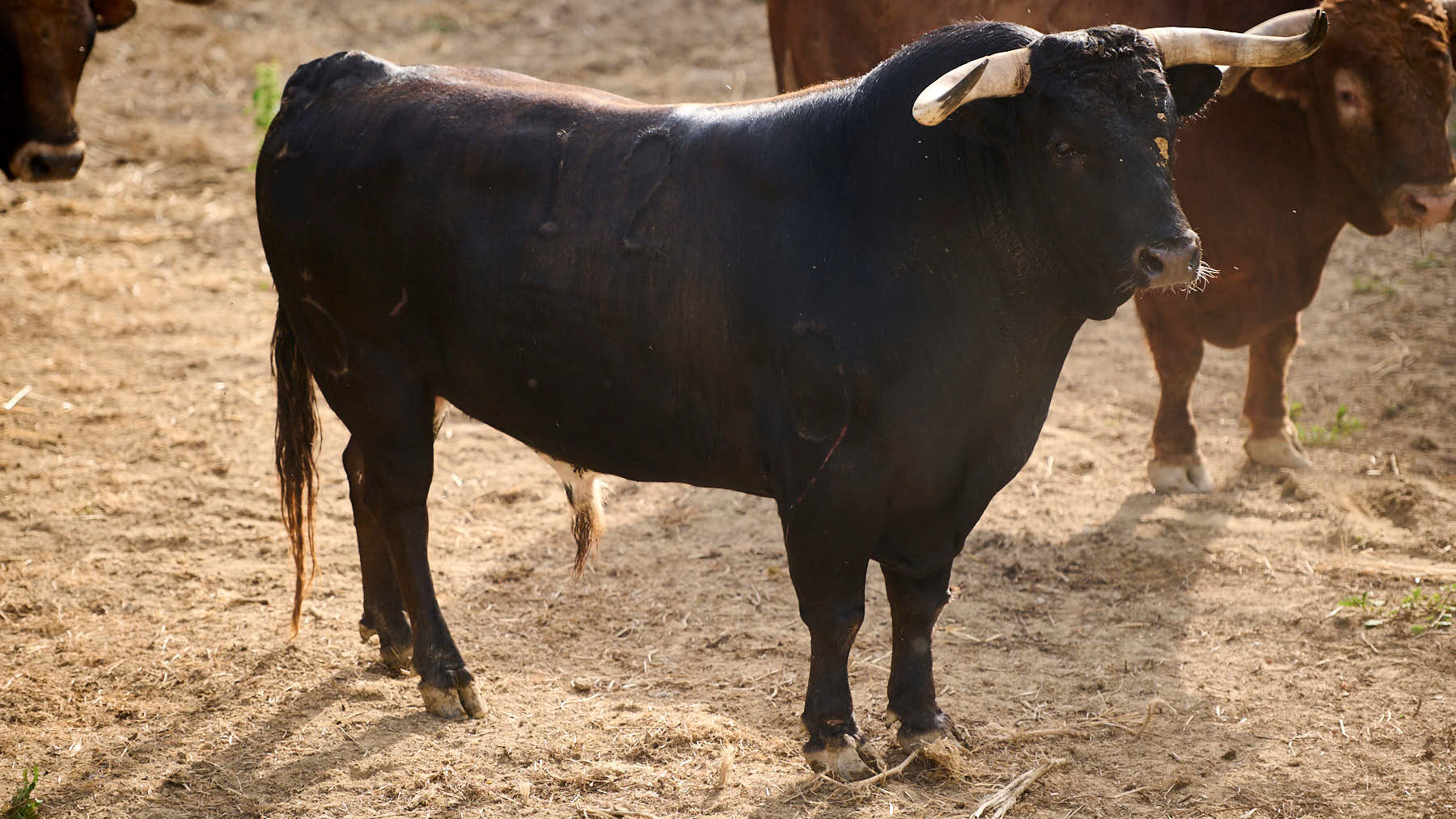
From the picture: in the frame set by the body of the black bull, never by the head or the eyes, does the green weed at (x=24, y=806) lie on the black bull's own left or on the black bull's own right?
on the black bull's own right

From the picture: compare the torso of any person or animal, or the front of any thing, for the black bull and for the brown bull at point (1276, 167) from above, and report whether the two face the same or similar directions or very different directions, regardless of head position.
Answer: same or similar directions

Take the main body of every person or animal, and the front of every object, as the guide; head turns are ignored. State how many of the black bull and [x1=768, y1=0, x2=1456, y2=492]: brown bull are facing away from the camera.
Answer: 0

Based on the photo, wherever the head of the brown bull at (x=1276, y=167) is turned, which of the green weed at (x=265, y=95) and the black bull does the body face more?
the black bull

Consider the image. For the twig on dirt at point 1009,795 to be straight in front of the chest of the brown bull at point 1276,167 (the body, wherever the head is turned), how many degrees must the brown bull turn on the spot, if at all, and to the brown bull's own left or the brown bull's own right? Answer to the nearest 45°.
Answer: approximately 45° to the brown bull's own right

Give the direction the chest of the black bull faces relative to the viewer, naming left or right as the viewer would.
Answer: facing the viewer and to the right of the viewer

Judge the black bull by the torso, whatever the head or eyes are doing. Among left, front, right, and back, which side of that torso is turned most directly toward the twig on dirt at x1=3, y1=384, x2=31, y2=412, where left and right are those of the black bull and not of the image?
back
